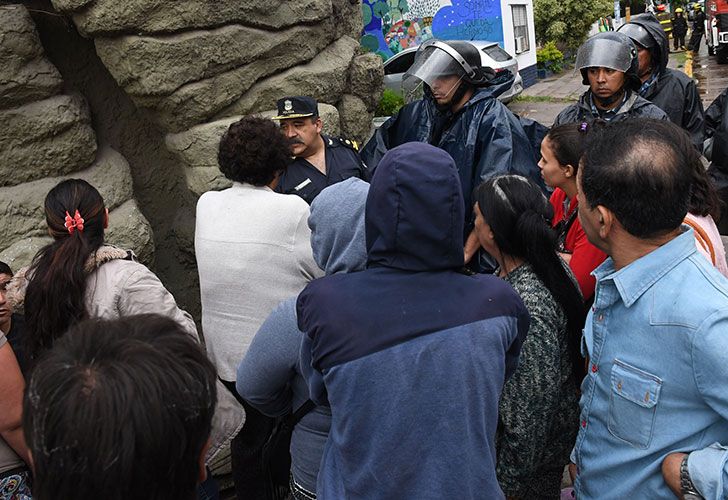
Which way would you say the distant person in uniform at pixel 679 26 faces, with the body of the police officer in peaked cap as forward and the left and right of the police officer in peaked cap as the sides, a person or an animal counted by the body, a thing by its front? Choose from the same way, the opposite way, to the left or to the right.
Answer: the same way

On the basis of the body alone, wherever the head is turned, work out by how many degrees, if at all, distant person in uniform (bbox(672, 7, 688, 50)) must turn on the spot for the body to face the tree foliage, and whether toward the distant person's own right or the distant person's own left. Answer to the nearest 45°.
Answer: approximately 45° to the distant person's own right

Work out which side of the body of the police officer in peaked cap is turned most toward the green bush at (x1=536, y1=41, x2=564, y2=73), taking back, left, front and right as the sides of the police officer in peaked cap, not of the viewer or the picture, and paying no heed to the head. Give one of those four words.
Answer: back

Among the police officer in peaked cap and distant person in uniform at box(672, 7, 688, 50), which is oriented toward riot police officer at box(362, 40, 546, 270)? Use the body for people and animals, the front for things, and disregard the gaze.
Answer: the distant person in uniform

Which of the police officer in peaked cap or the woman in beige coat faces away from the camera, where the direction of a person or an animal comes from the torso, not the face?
the woman in beige coat

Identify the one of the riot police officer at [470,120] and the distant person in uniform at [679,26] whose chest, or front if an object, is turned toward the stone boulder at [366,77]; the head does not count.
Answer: the distant person in uniform

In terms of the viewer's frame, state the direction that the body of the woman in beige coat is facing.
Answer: away from the camera

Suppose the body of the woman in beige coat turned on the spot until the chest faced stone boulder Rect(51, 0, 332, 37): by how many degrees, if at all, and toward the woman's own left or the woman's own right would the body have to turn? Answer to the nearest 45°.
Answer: approximately 45° to the woman's own right

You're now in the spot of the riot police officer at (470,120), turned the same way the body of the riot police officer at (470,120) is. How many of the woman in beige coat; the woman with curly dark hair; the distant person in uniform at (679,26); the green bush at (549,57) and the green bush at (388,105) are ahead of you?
2

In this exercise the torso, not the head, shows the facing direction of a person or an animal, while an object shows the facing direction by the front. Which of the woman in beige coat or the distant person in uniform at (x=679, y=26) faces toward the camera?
the distant person in uniform

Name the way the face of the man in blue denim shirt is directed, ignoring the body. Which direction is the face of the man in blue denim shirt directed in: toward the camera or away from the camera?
away from the camera

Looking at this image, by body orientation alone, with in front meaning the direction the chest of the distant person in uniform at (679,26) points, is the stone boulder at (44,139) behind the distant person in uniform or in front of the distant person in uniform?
in front

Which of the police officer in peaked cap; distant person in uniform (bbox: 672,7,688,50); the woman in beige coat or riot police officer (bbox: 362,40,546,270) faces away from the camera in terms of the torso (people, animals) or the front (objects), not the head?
the woman in beige coat

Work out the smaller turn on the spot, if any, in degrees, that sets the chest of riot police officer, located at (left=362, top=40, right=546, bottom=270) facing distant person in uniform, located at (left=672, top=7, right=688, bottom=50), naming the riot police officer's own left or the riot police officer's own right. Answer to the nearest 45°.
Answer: approximately 135° to the riot police officer's own right

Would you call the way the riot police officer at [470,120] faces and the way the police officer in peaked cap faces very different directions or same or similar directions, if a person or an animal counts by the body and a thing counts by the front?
same or similar directions

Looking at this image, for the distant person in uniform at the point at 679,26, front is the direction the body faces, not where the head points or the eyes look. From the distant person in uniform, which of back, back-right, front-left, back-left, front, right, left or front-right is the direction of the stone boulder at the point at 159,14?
front

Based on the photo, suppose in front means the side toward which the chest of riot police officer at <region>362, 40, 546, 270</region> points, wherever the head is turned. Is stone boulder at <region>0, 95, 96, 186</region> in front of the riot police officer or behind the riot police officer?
in front

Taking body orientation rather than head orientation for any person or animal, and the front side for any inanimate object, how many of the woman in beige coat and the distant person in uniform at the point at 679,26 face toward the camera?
1

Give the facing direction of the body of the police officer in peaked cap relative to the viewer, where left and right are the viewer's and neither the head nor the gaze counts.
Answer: facing the viewer and to the left of the viewer

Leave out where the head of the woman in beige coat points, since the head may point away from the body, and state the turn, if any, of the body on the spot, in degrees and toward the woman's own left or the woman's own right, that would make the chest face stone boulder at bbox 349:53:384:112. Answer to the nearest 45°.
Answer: approximately 45° to the woman's own right

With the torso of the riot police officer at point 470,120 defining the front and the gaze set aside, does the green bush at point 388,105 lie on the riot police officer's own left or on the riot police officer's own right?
on the riot police officer's own right

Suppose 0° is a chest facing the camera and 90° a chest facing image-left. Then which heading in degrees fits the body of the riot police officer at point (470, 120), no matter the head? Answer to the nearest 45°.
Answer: approximately 45°
